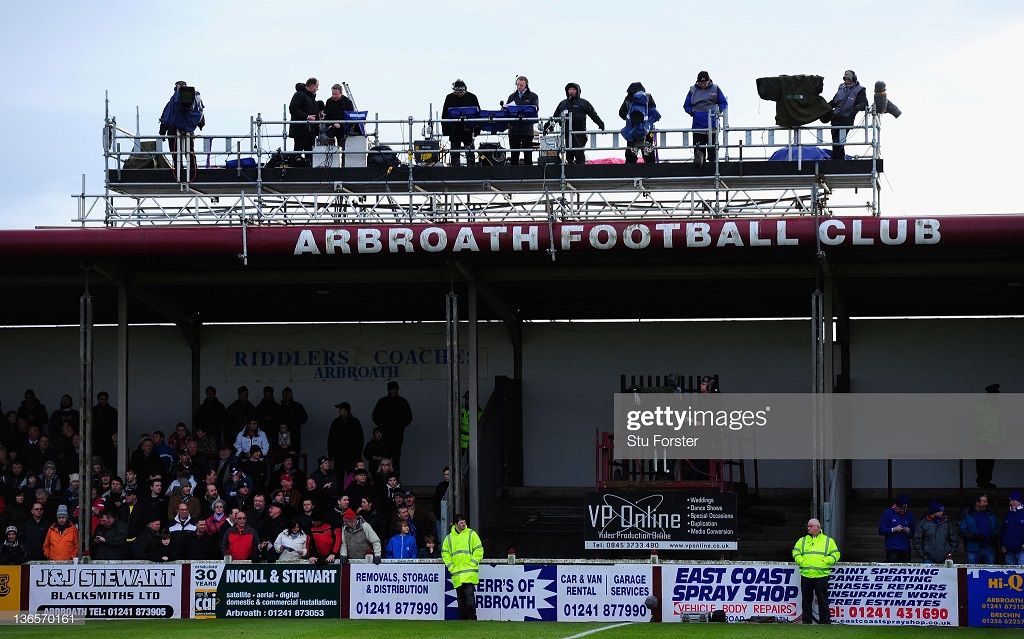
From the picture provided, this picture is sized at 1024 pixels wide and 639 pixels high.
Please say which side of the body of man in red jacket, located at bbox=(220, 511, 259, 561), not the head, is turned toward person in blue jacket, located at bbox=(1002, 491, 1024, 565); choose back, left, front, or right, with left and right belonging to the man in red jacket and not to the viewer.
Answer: left

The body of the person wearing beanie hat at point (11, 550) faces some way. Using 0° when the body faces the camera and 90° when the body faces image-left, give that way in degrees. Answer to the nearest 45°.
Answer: approximately 0°

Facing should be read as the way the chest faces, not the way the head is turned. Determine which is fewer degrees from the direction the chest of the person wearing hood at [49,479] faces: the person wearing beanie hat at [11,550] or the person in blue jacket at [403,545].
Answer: the person wearing beanie hat

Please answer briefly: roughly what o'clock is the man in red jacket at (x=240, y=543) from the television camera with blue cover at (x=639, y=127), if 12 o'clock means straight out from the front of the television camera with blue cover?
The man in red jacket is roughly at 2 o'clock from the television camera with blue cover.

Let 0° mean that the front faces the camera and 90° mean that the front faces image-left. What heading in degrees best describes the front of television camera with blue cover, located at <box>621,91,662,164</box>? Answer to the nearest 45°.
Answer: approximately 0°

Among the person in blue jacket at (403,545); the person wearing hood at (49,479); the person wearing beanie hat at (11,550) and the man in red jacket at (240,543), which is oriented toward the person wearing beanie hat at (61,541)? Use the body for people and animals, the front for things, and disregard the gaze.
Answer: the person wearing hood at (49,479)

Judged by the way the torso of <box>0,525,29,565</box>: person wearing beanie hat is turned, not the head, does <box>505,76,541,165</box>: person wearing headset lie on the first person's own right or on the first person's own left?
on the first person's own left

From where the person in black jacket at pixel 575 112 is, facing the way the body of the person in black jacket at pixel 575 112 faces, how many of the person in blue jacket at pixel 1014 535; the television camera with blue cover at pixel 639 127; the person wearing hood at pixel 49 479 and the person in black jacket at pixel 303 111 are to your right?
2
